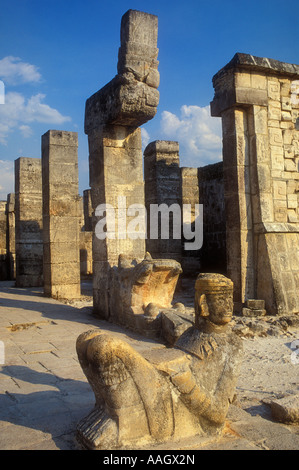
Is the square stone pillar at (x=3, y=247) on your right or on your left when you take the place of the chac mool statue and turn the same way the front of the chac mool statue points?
on your right

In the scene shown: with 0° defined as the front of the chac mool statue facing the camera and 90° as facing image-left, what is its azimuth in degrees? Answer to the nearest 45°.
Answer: approximately 45°

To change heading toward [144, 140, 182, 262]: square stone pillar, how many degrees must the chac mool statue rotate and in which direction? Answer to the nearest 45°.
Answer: approximately 135° to its right

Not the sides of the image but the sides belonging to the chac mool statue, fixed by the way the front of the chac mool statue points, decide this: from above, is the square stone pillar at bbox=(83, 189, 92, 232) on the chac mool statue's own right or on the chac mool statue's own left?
on the chac mool statue's own right

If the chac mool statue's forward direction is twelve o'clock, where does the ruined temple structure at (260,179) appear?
The ruined temple structure is roughly at 5 o'clock from the chac mool statue.

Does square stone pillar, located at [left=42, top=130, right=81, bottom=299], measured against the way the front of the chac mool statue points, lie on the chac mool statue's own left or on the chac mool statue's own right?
on the chac mool statue's own right

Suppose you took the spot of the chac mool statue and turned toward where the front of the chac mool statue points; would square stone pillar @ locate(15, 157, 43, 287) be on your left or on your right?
on your right
